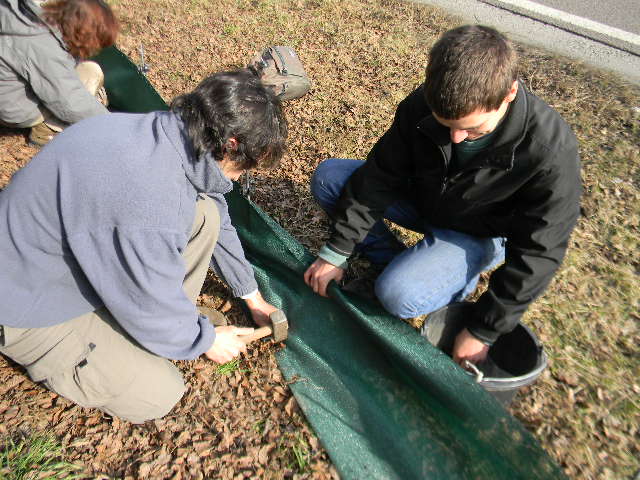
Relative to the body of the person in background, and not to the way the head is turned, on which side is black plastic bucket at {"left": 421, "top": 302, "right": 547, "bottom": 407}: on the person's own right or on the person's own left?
on the person's own right

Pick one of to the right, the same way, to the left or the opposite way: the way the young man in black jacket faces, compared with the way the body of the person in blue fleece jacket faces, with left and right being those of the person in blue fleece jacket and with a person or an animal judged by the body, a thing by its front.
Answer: the opposite way

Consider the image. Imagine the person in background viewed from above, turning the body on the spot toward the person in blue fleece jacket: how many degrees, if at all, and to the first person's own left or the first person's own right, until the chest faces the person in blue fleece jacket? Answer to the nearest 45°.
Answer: approximately 90° to the first person's own right

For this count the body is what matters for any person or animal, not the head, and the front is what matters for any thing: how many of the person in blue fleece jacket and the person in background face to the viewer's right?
2

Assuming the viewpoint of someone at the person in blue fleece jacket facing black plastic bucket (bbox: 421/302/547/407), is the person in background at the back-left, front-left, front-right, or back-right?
back-left

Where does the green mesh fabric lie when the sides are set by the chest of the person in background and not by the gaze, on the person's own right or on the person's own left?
on the person's own right

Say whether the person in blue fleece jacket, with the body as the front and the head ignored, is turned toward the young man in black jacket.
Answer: yes

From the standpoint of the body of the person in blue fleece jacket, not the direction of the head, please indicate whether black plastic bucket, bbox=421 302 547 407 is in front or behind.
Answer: in front

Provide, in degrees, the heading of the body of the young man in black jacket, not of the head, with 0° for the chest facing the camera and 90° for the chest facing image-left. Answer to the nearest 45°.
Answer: approximately 45°

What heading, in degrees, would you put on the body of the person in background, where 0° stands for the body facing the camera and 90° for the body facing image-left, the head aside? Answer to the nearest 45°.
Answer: approximately 270°

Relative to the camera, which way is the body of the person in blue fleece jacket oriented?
to the viewer's right

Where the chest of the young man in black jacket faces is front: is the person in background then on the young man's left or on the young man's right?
on the young man's right

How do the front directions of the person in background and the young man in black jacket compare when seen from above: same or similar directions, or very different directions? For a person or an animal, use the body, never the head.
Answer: very different directions
